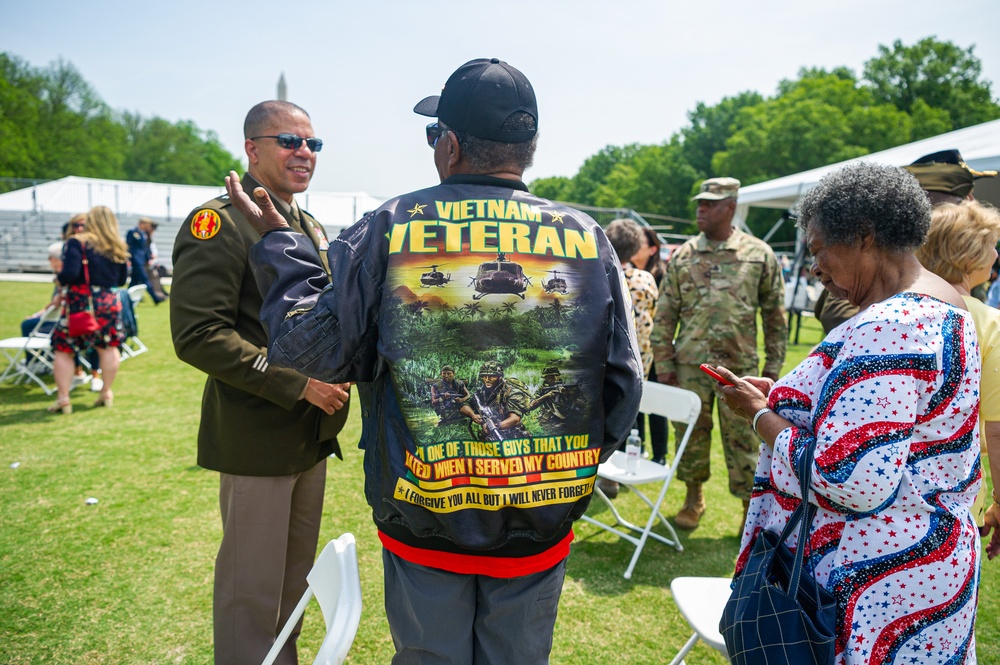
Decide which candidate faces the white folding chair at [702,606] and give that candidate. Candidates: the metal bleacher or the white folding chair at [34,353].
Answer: the metal bleacher

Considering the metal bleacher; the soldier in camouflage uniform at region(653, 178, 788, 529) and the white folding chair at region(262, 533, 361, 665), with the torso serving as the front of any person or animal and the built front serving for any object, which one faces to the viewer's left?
the white folding chair

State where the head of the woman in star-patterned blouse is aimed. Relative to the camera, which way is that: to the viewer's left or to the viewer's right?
to the viewer's left

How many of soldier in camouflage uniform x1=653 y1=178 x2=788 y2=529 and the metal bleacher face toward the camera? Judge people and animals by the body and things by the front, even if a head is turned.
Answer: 2

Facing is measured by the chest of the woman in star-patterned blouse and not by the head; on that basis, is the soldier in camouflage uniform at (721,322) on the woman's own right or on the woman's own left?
on the woman's own right

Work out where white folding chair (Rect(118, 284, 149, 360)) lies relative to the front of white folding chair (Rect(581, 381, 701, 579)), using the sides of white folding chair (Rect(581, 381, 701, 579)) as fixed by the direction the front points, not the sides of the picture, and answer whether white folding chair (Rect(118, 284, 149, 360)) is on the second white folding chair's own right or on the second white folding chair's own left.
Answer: on the second white folding chair's own right

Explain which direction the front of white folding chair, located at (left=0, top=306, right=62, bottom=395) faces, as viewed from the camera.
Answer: facing to the left of the viewer

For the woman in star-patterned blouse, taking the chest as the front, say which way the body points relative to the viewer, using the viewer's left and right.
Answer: facing to the left of the viewer

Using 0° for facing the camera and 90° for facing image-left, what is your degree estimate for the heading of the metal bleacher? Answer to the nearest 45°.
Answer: approximately 0°

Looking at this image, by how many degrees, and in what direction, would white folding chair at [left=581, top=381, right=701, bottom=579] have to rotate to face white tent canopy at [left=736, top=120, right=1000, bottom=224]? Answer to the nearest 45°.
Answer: approximately 180°

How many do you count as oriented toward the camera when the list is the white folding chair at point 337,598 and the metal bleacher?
1
